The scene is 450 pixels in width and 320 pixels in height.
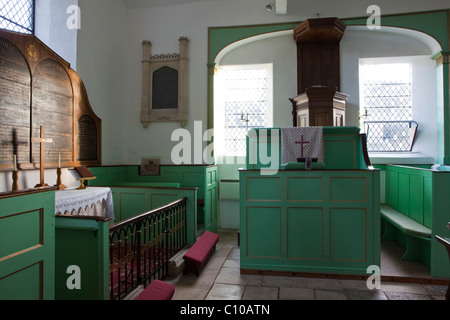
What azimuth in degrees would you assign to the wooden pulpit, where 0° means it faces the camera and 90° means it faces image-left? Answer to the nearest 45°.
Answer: approximately 0°

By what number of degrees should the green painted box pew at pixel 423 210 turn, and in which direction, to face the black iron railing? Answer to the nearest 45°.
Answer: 0° — it already faces it

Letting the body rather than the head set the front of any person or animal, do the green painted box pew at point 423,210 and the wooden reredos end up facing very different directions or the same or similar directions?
very different directions

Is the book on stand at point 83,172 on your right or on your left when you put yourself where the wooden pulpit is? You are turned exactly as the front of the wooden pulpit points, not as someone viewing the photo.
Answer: on your right

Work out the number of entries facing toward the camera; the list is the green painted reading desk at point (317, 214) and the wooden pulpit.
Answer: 2

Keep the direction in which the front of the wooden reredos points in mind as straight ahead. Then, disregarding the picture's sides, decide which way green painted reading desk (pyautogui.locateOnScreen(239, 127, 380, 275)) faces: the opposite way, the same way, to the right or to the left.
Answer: to the right

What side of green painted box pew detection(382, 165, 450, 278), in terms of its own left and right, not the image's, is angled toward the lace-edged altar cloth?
front
